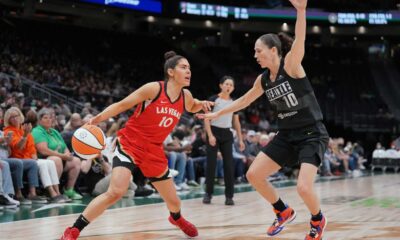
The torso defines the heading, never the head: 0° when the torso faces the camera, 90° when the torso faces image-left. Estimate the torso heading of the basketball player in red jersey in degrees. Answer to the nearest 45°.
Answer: approximately 315°

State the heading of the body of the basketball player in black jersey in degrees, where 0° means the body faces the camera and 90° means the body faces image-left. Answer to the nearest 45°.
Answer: approximately 45°

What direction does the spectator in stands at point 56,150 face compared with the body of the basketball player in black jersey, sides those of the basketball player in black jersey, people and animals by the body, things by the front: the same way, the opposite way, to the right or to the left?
to the left

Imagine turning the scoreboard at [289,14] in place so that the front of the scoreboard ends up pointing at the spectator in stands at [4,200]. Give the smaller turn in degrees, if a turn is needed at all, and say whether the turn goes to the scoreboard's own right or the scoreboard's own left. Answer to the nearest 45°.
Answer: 0° — it already faces them

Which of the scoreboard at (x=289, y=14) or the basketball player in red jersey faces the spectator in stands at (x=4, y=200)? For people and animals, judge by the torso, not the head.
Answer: the scoreboard

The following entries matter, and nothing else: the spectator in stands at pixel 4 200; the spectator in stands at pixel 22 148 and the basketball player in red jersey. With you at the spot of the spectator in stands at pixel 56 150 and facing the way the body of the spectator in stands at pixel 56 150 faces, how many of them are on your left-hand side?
0

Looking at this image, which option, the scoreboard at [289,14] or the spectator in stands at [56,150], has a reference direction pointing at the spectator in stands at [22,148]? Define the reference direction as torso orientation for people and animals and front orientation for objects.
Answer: the scoreboard

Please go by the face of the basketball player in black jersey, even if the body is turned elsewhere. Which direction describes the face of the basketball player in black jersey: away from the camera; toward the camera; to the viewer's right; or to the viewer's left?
to the viewer's left

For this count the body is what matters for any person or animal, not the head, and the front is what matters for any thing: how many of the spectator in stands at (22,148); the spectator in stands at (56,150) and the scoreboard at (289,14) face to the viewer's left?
0

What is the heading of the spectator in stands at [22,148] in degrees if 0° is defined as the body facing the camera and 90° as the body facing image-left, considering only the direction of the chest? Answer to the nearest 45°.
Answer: approximately 315°

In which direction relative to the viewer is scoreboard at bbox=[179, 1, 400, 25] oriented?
toward the camera

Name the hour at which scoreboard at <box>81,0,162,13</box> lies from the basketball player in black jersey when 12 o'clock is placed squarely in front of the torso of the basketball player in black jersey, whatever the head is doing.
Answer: The scoreboard is roughly at 4 o'clock from the basketball player in black jersey.

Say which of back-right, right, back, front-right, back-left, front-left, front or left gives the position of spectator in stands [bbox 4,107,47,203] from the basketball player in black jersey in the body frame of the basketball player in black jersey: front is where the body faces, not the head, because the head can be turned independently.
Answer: right

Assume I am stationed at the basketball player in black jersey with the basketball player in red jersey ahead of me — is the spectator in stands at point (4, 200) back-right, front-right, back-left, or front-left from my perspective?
front-right

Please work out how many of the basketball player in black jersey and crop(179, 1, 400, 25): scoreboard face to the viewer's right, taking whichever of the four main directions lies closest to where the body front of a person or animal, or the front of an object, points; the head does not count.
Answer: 0

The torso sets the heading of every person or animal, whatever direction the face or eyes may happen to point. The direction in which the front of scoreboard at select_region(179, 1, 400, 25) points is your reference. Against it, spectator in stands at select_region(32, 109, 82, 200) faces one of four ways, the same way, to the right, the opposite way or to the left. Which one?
to the left
